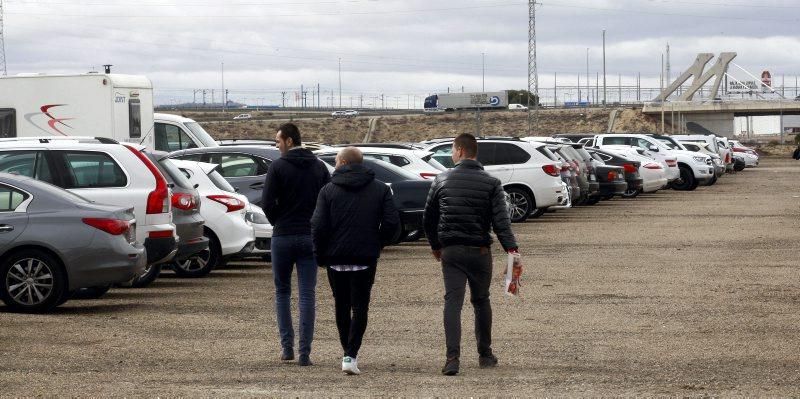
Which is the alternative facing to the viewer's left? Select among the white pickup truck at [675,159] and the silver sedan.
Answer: the silver sedan

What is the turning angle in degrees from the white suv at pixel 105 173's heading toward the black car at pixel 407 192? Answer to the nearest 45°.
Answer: approximately 135° to its right

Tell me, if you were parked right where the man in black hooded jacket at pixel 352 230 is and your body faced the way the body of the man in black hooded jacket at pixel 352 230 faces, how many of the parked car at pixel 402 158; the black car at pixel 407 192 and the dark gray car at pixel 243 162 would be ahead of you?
3

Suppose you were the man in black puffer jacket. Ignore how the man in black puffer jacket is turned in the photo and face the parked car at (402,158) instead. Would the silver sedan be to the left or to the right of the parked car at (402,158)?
left

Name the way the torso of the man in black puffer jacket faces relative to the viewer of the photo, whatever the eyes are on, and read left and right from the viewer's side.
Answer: facing away from the viewer

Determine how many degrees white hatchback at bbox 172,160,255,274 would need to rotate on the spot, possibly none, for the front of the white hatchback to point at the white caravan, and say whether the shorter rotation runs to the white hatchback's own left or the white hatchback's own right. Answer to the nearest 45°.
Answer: approximately 45° to the white hatchback's own right

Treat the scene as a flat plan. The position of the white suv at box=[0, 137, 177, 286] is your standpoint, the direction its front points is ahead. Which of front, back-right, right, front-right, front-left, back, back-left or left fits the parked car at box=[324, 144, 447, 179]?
back-right

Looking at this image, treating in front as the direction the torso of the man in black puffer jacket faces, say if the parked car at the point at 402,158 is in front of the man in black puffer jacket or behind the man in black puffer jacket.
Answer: in front

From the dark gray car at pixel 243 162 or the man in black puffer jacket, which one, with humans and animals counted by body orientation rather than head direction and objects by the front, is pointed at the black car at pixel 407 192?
the man in black puffer jacket

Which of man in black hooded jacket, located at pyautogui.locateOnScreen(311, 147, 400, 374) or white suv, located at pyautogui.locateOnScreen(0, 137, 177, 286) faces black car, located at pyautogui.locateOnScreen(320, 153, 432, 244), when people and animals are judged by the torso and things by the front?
the man in black hooded jacket

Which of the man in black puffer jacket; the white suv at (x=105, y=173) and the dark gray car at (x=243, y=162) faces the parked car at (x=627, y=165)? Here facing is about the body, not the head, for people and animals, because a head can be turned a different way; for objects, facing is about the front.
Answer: the man in black puffer jacket

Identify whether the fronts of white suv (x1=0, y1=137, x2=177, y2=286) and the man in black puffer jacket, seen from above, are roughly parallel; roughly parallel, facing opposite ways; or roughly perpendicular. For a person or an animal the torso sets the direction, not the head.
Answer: roughly perpendicular

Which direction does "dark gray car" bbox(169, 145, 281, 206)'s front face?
to the viewer's left

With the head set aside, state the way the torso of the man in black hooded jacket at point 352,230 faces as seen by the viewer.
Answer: away from the camera

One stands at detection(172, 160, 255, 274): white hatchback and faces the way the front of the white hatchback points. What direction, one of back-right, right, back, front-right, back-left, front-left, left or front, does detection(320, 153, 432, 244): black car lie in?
right

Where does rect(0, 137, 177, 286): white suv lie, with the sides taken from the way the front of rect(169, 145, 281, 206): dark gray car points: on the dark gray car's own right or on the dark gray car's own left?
on the dark gray car's own left
